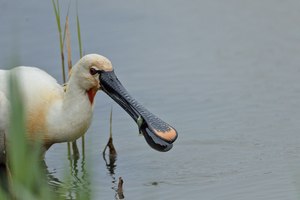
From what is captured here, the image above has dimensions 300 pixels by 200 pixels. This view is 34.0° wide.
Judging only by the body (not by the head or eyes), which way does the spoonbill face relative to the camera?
to the viewer's right
